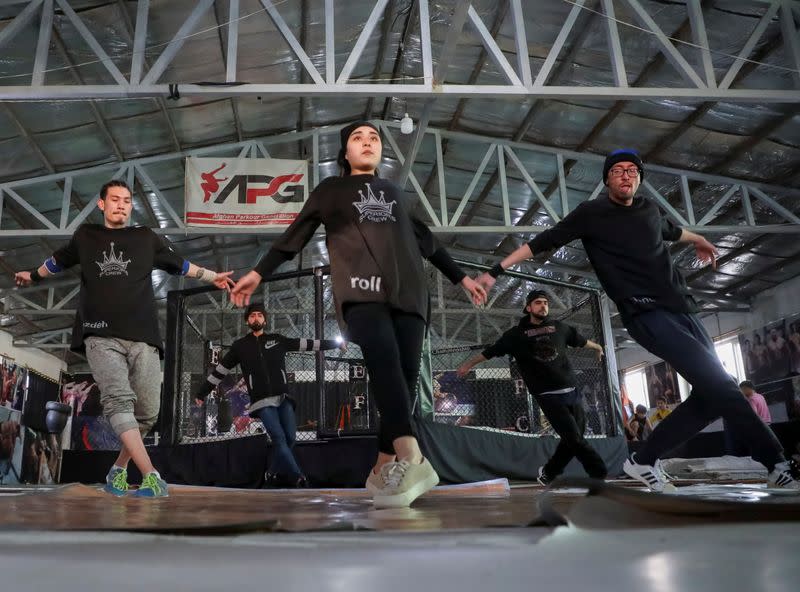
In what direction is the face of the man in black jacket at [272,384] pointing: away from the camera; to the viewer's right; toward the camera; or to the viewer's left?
toward the camera

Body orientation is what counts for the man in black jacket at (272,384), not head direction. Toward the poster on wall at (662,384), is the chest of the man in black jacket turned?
no

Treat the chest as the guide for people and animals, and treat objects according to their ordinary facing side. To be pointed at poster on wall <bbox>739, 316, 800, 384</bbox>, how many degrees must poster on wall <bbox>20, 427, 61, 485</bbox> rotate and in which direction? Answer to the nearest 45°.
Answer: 0° — it already faces it

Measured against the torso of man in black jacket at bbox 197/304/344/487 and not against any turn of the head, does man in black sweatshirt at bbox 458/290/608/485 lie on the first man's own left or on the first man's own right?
on the first man's own left

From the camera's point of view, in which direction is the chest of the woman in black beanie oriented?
toward the camera

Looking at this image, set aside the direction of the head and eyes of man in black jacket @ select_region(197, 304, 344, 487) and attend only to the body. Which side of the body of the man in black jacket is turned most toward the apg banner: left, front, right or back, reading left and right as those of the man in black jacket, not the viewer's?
back

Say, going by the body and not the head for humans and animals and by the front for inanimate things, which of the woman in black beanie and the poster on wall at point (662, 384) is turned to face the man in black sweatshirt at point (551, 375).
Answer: the poster on wall

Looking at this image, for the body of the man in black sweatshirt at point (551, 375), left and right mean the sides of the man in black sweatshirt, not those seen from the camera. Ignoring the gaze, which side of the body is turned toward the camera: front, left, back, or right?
front

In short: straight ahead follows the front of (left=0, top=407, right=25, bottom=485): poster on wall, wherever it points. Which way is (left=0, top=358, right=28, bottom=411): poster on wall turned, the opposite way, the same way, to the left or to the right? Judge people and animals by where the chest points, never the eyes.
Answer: the same way

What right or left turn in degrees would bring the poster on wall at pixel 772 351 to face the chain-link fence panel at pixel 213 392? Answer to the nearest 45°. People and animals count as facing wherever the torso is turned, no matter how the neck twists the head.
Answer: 0° — it already faces it

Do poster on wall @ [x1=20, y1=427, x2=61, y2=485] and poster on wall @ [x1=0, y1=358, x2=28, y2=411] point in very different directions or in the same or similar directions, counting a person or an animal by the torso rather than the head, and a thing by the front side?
same or similar directions

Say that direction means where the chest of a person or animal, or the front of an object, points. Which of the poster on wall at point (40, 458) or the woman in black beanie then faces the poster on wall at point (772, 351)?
the poster on wall at point (40, 458)

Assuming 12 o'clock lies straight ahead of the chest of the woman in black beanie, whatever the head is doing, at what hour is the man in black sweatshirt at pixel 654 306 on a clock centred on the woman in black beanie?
The man in black sweatshirt is roughly at 8 o'clock from the woman in black beanie.

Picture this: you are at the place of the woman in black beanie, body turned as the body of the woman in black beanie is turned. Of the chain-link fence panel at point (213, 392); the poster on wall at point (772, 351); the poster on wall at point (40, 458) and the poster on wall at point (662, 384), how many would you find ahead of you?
0

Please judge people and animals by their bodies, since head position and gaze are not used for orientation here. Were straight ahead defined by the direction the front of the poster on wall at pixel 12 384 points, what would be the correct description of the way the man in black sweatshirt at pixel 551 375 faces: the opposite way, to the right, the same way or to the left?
to the right

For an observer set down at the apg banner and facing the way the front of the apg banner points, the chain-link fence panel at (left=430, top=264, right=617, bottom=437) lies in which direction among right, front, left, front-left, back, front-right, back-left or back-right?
left

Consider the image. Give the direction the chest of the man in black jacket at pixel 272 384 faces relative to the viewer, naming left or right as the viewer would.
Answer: facing the viewer

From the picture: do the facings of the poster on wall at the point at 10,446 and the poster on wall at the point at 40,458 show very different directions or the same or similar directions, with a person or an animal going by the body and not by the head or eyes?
same or similar directions

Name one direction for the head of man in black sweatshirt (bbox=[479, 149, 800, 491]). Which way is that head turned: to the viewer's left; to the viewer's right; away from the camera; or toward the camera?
toward the camera

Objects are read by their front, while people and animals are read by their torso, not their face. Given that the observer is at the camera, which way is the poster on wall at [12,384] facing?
facing the viewer and to the right of the viewer
